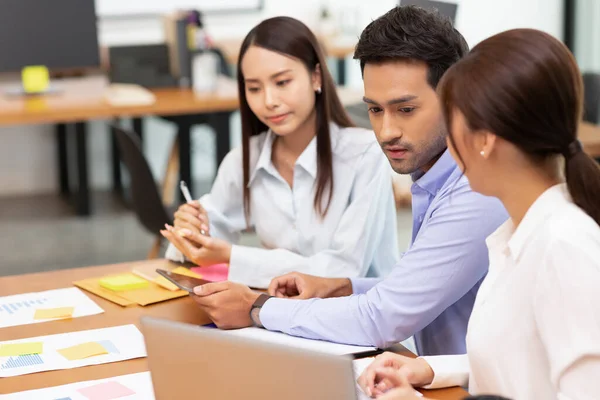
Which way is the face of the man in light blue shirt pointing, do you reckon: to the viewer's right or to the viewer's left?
to the viewer's left

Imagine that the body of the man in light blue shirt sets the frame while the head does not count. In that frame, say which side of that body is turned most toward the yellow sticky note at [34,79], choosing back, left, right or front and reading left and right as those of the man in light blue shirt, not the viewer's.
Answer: right

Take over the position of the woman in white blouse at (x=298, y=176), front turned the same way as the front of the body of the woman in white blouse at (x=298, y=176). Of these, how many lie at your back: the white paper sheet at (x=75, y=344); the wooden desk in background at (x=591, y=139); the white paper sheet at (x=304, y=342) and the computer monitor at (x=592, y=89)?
2

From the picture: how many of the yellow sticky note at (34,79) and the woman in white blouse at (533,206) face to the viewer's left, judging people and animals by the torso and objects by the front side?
1

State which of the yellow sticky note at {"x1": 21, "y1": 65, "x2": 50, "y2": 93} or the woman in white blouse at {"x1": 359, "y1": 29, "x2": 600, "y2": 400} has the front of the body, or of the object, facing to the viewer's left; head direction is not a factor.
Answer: the woman in white blouse

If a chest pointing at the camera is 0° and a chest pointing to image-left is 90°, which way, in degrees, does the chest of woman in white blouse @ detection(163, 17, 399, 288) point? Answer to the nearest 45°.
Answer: approximately 45°

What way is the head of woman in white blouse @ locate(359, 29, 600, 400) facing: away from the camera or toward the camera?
away from the camera

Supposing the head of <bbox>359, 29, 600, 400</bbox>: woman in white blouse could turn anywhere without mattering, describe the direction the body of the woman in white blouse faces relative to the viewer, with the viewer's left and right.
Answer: facing to the left of the viewer
